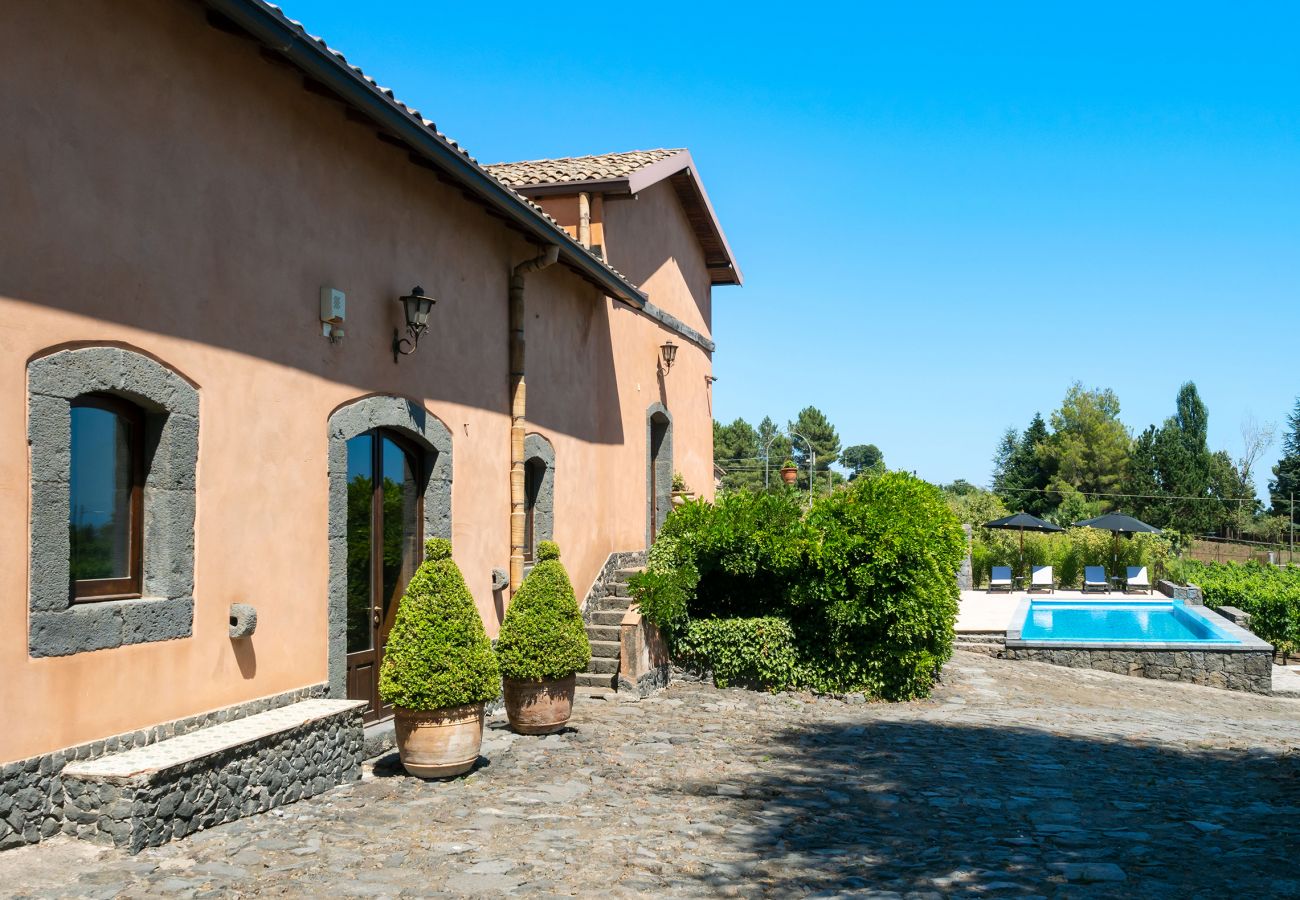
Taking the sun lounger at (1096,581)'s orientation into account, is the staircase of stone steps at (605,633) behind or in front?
in front

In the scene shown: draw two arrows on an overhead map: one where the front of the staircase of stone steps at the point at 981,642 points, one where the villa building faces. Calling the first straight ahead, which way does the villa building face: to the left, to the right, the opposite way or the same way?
to the left

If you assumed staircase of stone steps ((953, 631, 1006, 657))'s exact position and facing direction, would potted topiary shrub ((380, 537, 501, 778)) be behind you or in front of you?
in front

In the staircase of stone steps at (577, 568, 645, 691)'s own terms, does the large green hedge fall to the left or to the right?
on its left

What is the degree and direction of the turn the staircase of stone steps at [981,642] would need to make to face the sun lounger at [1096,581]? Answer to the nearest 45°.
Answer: approximately 180°

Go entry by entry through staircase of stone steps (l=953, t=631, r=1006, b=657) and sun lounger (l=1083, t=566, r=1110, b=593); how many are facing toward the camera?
2

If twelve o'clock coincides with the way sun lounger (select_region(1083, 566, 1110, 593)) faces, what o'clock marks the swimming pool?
The swimming pool is roughly at 12 o'clock from the sun lounger.

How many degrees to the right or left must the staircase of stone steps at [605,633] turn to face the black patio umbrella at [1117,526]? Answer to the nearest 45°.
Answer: approximately 135° to its left
